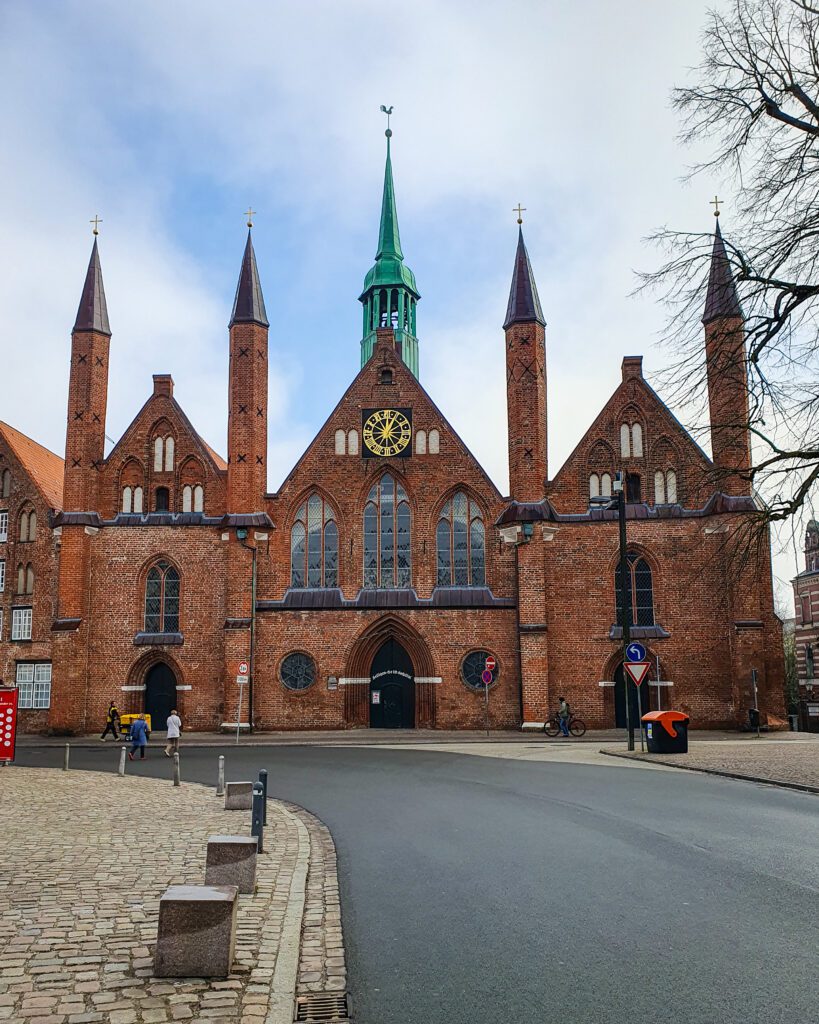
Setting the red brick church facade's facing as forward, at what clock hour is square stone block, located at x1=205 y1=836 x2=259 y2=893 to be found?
The square stone block is roughly at 12 o'clock from the red brick church facade.

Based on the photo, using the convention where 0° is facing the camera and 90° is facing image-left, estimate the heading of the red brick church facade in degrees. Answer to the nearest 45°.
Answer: approximately 0°

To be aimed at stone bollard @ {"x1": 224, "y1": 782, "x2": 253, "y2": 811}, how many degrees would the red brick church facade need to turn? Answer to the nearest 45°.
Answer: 0° — it already faces it

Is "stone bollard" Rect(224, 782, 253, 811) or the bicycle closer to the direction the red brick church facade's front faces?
the stone bollard

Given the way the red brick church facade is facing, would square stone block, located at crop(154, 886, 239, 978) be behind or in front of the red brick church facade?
in front

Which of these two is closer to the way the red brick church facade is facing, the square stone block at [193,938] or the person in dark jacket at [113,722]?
the square stone block

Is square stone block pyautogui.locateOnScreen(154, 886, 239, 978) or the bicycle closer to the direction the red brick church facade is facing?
the square stone block

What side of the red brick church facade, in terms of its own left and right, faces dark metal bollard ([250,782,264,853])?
front
